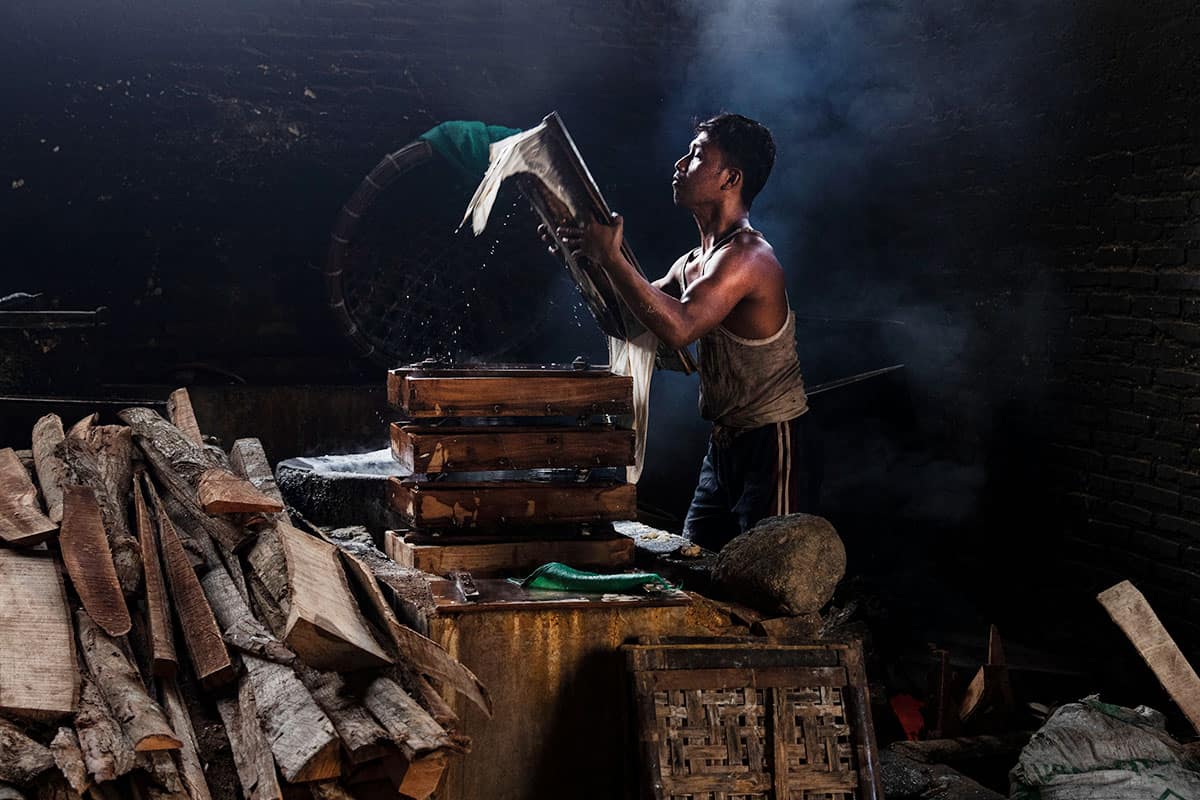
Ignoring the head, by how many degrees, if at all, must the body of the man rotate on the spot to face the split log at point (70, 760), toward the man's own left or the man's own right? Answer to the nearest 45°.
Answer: approximately 45° to the man's own left

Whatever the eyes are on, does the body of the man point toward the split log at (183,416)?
yes

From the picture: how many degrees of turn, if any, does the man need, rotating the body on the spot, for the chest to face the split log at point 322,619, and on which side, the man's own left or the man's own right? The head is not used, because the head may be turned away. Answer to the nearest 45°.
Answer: approximately 45° to the man's own left

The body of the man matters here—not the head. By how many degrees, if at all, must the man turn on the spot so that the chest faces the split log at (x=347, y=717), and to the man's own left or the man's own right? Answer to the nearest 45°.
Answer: approximately 45° to the man's own left

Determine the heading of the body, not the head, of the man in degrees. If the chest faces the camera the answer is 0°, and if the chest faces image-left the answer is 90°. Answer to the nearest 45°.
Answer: approximately 90°

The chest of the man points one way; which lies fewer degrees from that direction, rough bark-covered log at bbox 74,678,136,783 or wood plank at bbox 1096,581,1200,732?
the rough bark-covered log

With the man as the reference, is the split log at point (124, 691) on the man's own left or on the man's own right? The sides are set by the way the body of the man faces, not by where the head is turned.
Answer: on the man's own left
